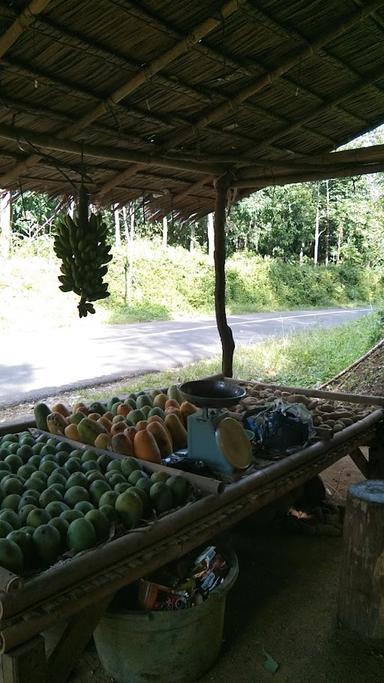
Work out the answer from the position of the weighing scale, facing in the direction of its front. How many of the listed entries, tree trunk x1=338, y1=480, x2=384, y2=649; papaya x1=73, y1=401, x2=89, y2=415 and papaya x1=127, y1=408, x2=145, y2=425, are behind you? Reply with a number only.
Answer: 2

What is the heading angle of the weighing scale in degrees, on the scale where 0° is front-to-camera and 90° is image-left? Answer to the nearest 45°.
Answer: approximately 315°

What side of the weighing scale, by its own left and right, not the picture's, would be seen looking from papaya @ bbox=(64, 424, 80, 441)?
back

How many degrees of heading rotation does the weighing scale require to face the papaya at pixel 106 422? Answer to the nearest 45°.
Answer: approximately 180°

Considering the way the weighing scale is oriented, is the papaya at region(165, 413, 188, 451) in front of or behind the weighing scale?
behind

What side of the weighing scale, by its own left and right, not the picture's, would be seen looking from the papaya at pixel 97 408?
back

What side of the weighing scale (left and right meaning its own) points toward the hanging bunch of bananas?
back

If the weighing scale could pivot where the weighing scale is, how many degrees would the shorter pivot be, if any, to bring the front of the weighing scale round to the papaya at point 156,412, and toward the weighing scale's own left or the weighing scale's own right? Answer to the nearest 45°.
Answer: approximately 180°

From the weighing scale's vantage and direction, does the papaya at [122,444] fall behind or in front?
behind

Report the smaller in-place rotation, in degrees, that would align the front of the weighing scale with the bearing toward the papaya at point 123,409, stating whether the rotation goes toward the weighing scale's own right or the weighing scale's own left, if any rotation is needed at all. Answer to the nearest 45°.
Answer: approximately 180°

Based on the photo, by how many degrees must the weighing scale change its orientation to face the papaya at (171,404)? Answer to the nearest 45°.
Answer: approximately 135° to its left

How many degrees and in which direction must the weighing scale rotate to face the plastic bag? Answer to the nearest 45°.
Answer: approximately 90° to its left

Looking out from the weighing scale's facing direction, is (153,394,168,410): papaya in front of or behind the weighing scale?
behind
